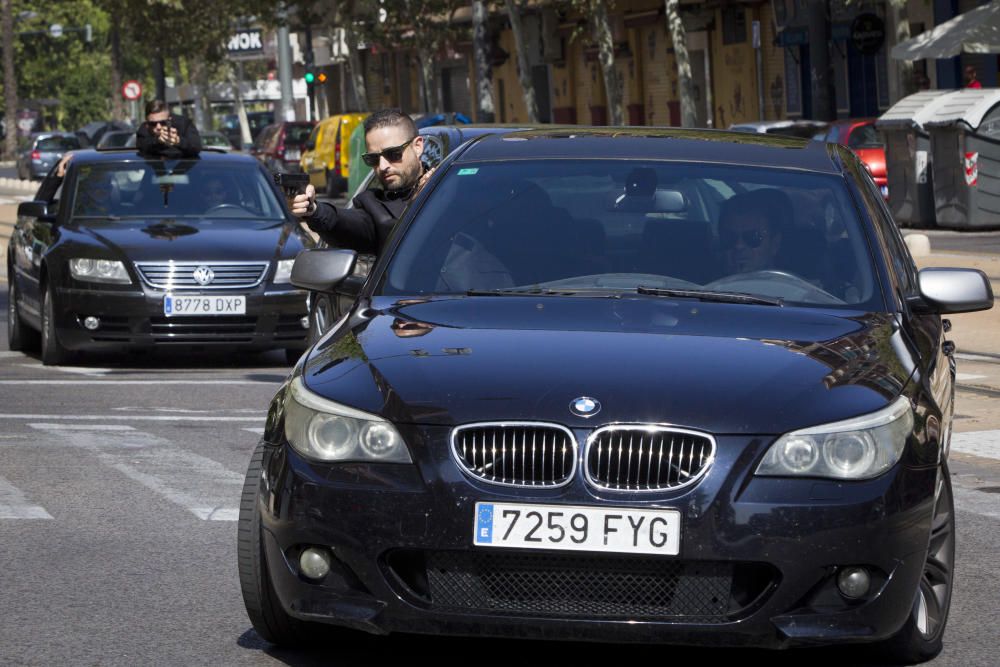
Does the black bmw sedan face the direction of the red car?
no

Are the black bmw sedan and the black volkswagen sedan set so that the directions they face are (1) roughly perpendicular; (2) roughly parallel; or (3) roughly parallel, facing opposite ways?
roughly parallel

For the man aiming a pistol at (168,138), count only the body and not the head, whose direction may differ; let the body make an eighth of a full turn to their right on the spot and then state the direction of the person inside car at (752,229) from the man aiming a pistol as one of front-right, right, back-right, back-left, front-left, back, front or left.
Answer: front-left

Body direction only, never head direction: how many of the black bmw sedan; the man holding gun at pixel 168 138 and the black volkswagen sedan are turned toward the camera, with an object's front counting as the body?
3

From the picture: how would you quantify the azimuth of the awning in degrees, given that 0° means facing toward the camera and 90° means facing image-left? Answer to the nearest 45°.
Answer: approximately 45°

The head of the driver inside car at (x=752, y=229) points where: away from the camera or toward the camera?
toward the camera

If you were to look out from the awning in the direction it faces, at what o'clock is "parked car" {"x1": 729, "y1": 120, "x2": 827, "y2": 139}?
The parked car is roughly at 1 o'clock from the awning.

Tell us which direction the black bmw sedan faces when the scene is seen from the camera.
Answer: facing the viewer

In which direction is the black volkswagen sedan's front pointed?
toward the camera

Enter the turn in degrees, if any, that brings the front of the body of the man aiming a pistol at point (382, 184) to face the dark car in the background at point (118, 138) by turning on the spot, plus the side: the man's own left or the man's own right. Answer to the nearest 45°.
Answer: approximately 135° to the man's own right

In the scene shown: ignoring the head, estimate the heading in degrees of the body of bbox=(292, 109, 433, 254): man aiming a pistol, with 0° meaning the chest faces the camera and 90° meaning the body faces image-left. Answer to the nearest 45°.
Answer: approximately 45°

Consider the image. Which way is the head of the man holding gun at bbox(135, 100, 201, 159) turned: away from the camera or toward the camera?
toward the camera

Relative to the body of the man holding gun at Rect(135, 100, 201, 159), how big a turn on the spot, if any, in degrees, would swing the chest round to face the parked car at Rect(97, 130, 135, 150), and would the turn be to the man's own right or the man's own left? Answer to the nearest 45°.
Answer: approximately 180°

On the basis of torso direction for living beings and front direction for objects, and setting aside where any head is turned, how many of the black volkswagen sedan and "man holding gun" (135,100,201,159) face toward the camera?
2

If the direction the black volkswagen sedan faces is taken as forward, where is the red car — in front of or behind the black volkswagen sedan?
behind

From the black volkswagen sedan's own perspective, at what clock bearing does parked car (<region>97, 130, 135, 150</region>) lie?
The parked car is roughly at 6 o'clock from the black volkswagen sedan.
